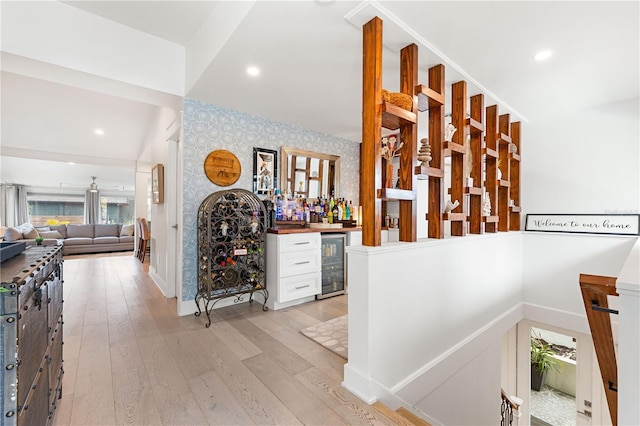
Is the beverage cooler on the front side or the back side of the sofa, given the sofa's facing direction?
on the front side

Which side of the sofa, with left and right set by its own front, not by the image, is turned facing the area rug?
front

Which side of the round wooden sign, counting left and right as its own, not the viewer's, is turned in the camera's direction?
front

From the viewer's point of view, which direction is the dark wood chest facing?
to the viewer's right

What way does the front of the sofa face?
toward the camera

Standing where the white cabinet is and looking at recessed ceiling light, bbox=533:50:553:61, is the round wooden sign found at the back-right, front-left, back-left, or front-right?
back-right

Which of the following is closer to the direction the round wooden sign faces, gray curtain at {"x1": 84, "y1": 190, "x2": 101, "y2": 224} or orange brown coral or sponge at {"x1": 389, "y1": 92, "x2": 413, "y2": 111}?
the orange brown coral or sponge

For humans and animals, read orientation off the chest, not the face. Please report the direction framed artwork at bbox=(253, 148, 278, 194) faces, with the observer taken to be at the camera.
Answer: facing the viewer and to the right of the viewer

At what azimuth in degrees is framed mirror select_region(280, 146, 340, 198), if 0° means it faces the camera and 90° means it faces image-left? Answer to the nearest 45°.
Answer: approximately 315°

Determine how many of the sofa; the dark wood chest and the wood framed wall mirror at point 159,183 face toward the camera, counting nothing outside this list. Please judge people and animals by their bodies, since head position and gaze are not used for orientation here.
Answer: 1

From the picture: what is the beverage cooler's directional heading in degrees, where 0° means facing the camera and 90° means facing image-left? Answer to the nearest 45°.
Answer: approximately 315°

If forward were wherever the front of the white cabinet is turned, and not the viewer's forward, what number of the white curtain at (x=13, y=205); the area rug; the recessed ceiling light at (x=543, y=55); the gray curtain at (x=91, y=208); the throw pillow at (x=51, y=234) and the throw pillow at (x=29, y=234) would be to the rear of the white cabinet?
4

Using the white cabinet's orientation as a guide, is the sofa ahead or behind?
behind

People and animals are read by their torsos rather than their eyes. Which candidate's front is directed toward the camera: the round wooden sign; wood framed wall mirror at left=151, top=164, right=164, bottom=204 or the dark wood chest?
the round wooden sign

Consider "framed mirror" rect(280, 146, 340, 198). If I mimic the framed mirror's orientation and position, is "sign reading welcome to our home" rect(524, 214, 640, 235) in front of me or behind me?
in front
